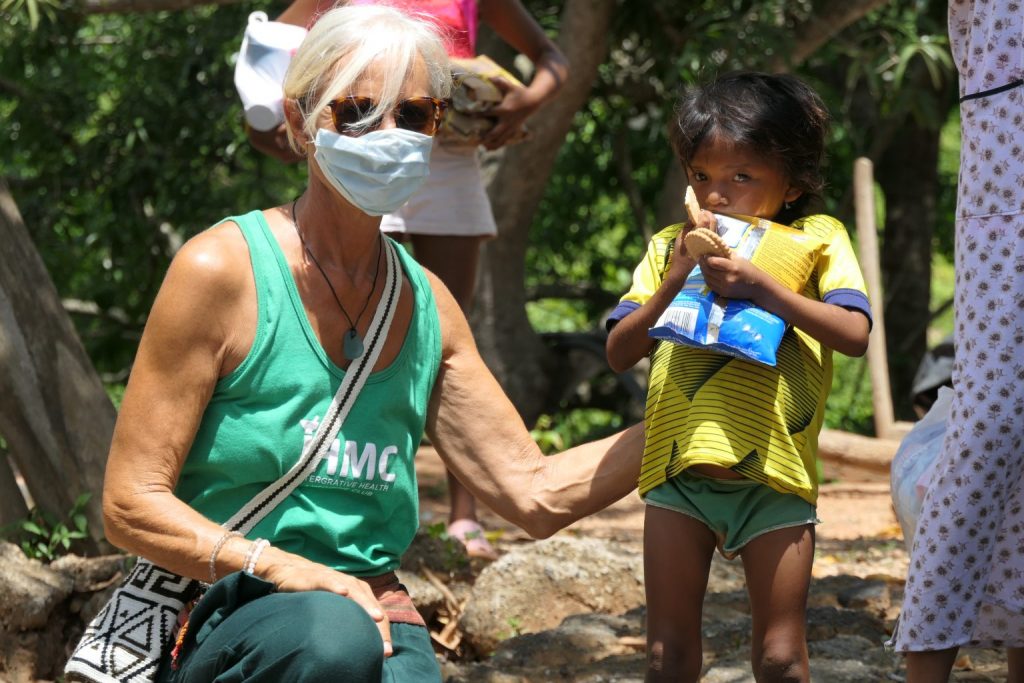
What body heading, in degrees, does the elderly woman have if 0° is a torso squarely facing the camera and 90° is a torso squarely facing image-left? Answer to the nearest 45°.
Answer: approximately 315°

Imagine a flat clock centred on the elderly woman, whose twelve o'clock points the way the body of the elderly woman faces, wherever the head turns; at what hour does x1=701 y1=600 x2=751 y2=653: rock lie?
The rock is roughly at 9 o'clock from the elderly woman.

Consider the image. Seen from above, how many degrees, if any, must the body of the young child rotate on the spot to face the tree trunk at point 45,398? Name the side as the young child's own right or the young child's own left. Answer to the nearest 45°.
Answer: approximately 90° to the young child's own right

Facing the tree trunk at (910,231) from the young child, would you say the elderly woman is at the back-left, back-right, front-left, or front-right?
back-left

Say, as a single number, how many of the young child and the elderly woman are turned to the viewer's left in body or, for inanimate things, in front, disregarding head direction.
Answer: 0

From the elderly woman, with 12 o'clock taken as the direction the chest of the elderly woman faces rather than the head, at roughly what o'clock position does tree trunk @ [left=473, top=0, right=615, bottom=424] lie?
The tree trunk is roughly at 8 o'clock from the elderly woman.

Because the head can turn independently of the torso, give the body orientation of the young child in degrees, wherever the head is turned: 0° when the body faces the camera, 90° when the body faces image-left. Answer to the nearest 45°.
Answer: approximately 0°

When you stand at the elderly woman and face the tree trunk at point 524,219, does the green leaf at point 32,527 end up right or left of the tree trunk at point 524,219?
left
